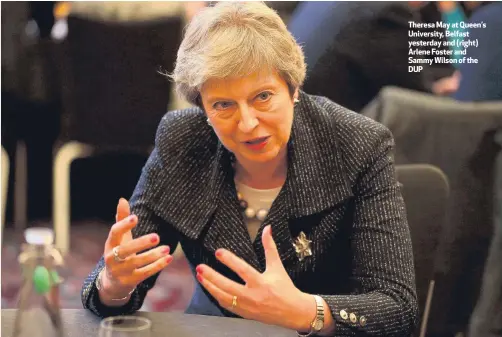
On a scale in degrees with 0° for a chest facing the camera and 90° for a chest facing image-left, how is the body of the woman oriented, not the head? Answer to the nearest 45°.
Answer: approximately 0°

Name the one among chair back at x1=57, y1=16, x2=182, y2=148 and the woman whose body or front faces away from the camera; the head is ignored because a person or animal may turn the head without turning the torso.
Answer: the chair back

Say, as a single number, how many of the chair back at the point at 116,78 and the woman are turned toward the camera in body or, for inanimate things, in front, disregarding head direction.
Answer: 1

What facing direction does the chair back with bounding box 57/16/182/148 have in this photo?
away from the camera

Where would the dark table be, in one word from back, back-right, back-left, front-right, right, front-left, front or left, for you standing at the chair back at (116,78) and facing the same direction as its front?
back

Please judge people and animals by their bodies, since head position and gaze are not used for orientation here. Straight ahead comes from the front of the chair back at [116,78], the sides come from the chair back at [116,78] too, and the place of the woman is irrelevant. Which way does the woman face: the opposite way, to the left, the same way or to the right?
the opposite way
